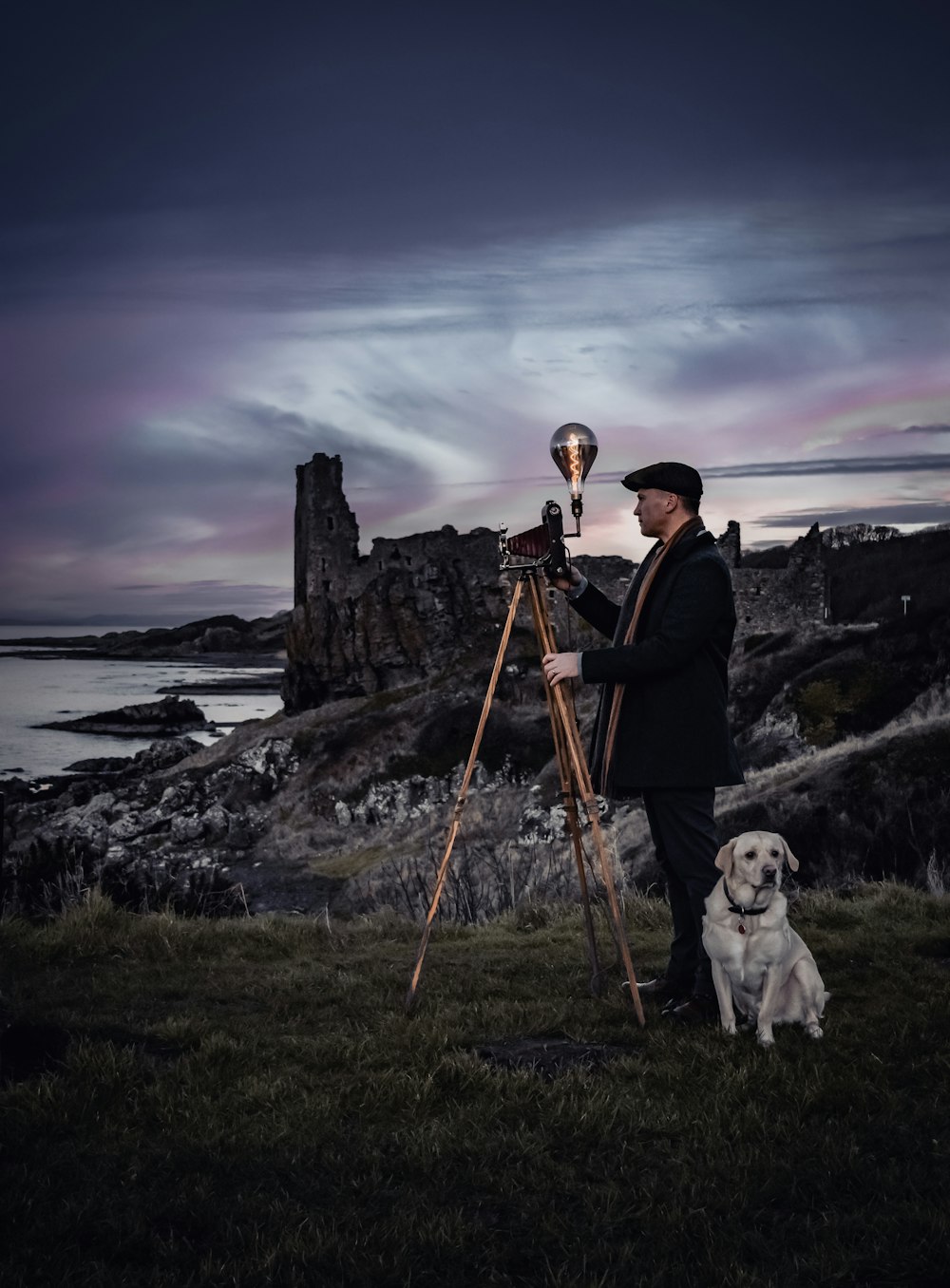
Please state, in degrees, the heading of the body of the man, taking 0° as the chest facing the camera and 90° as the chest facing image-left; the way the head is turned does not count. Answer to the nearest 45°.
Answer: approximately 90°

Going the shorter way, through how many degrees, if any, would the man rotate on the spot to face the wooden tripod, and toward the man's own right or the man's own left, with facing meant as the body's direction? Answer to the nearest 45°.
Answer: approximately 45° to the man's own right

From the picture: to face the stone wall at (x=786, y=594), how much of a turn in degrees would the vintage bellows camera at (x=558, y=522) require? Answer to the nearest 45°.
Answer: approximately 90° to its right

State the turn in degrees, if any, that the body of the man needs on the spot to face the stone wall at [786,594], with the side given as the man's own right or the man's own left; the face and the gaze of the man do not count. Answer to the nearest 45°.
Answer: approximately 90° to the man's own right

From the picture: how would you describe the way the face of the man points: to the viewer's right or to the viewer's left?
to the viewer's left

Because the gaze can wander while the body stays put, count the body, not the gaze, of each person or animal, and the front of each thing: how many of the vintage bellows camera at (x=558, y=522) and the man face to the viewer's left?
2

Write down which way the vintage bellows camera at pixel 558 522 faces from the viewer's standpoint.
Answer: facing to the left of the viewer
